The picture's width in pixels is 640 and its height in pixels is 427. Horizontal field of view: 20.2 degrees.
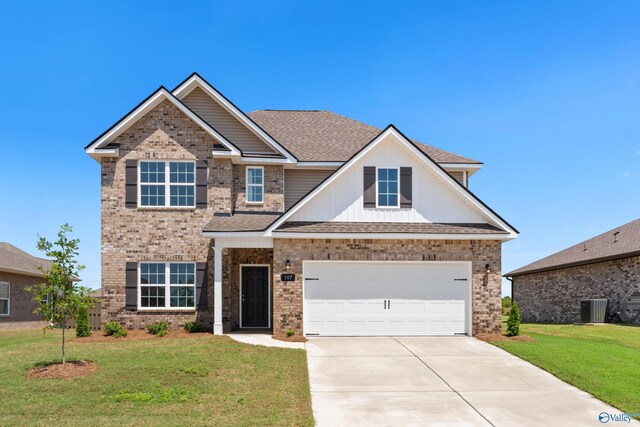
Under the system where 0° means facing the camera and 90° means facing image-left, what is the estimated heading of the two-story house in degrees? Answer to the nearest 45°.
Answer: approximately 0°

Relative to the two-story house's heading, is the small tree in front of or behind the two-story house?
in front

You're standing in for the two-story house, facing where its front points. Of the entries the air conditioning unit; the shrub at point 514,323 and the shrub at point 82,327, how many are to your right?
1

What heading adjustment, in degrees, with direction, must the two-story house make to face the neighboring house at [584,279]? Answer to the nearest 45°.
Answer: approximately 135° to its left

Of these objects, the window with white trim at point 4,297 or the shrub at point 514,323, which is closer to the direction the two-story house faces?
the shrub

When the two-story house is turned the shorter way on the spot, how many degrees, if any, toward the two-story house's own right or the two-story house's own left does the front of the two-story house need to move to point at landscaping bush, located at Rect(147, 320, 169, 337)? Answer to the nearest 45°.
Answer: approximately 90° to the two-story house's own right
